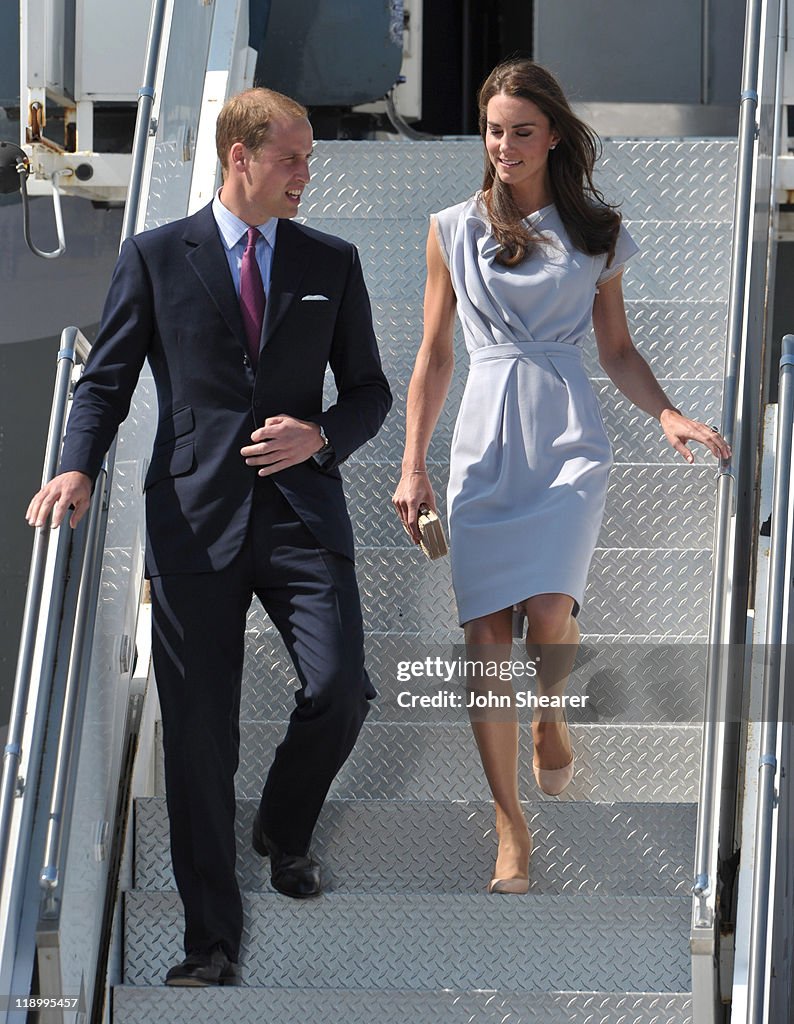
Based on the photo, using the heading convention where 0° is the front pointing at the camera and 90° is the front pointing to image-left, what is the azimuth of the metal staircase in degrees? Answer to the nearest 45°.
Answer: approximately 0°

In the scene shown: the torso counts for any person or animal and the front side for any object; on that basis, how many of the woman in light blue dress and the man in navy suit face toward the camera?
2

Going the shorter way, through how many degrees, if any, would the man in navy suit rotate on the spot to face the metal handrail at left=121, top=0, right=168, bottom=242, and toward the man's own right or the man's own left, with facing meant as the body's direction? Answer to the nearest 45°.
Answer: approximately 180°

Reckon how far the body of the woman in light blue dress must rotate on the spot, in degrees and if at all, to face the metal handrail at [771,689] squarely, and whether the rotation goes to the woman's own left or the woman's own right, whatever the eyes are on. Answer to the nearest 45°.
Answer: approximately 45° to the woman's own left
